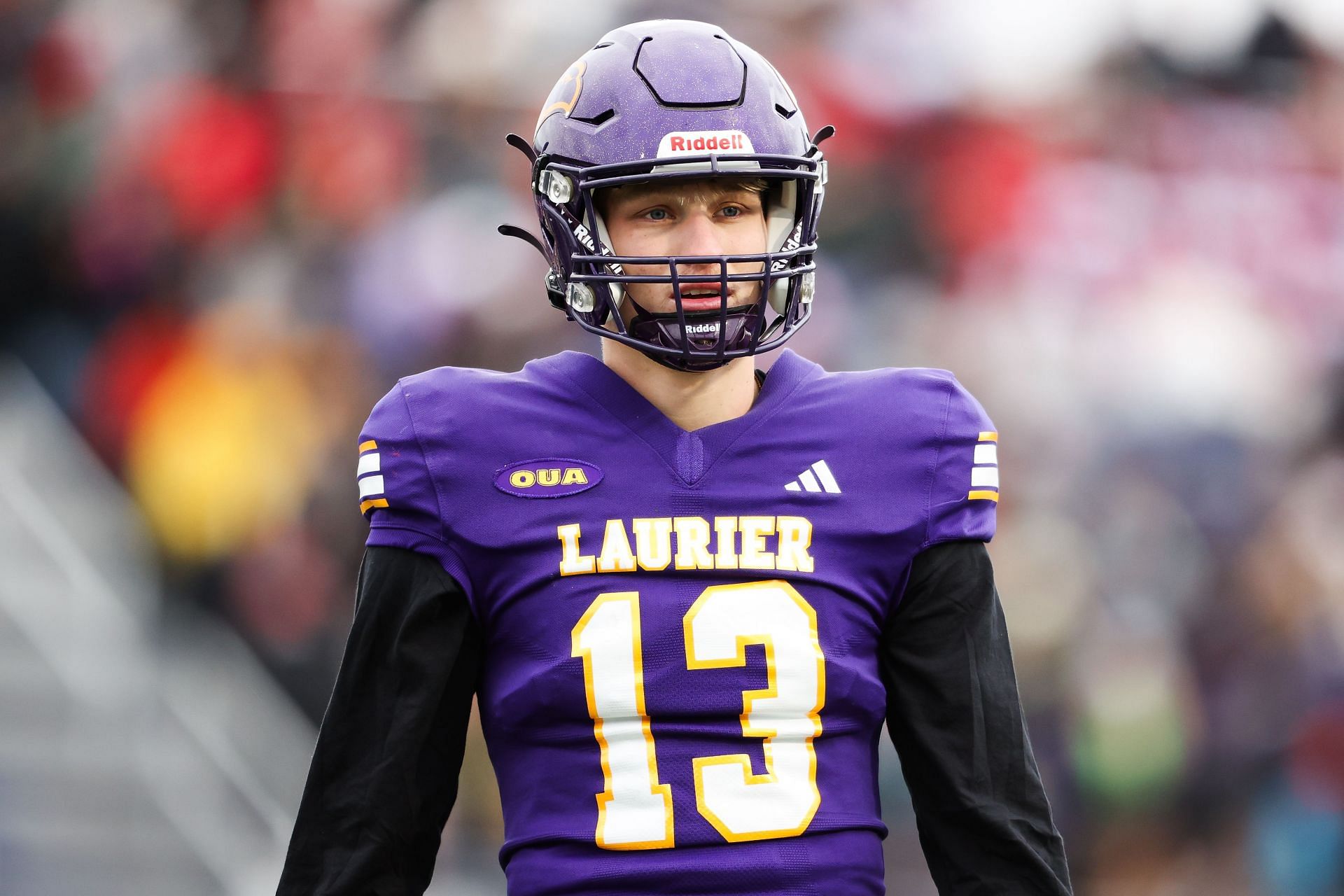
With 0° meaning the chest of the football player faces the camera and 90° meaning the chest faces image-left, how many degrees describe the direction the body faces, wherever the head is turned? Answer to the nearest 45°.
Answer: approximately 0°
